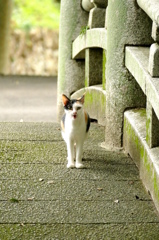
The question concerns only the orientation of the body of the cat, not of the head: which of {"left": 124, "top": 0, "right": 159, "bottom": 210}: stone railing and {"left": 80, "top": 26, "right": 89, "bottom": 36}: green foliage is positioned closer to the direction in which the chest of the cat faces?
the stone railing

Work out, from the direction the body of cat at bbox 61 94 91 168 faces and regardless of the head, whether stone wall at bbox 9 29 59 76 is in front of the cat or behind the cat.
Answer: behind

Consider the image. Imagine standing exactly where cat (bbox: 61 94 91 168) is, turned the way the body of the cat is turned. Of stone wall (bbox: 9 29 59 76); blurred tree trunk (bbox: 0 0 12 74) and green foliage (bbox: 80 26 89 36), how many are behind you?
3

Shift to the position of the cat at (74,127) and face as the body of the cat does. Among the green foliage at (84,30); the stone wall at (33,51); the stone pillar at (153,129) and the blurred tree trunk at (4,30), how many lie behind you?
3

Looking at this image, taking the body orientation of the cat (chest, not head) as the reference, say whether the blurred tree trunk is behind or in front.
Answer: behind

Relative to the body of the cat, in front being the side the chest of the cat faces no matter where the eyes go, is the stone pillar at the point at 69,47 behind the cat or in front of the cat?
behind

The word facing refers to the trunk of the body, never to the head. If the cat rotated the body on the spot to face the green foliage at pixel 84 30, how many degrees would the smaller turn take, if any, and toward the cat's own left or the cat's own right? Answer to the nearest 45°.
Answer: approximately 180°

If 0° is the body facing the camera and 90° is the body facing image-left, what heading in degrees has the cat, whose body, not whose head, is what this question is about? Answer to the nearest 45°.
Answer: approximately 0°

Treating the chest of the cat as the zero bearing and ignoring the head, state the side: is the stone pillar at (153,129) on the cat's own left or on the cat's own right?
on the cat's own left
